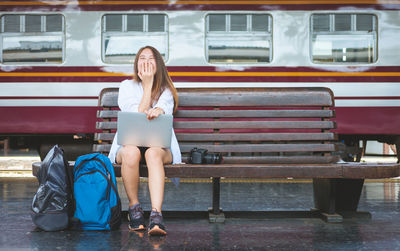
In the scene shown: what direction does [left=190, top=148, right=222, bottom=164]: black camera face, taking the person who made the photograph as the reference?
facing to the right of the viewer

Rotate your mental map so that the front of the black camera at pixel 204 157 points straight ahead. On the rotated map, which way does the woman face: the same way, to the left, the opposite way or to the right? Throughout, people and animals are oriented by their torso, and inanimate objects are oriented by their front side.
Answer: to the right

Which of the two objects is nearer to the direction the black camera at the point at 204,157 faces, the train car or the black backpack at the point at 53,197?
the train car

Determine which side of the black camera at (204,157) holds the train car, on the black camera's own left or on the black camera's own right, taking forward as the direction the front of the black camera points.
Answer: on the black camera's own left

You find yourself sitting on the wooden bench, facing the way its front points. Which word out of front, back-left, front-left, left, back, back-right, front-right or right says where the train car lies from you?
back

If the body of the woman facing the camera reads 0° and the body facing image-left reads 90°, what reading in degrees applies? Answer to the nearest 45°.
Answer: approximately 0°

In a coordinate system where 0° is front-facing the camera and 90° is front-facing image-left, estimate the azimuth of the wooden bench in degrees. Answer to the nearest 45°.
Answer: approximately 0°

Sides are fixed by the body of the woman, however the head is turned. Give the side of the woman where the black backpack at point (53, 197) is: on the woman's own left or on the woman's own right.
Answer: on the woman's own right
